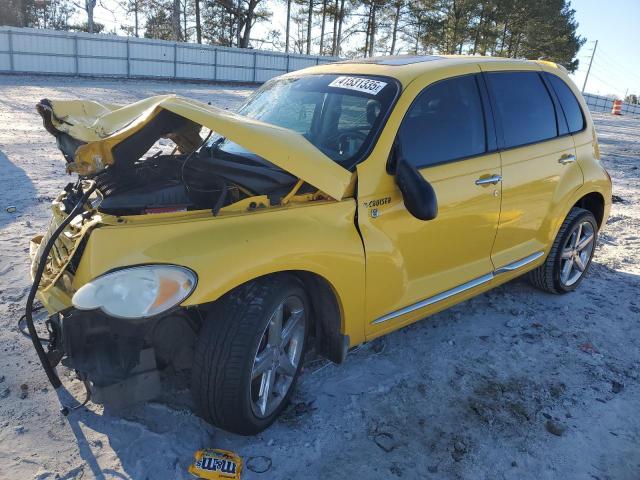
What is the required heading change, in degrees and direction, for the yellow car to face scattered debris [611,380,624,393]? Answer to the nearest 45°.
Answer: approximately 135° to its left

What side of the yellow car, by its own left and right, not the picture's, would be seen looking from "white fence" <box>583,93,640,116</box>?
back

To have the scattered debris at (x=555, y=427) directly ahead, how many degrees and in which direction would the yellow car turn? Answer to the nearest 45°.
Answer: approximately 135° to its left

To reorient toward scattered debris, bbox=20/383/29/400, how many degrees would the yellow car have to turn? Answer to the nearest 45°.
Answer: approximately 45° to its right

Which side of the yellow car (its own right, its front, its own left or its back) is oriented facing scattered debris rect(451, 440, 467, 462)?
left

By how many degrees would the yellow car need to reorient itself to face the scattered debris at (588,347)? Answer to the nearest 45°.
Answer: approximately 135° to its left

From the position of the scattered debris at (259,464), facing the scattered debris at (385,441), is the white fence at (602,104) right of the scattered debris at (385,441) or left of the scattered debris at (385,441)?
left

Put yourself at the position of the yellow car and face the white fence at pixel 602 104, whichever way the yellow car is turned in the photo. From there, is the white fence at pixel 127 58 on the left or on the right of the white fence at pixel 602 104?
left

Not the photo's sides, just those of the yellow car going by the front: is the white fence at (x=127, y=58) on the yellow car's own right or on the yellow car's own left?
on the yellow car's own right

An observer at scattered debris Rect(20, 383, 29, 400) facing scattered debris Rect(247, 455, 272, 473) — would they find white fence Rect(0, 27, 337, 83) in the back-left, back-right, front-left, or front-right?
back-left

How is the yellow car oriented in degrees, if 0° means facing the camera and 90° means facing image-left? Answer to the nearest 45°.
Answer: approximately 45°
